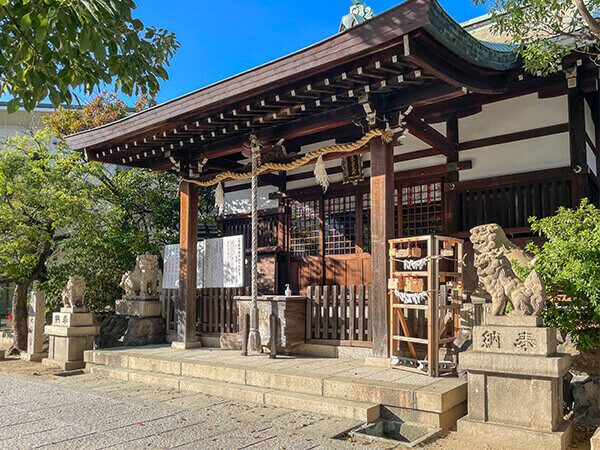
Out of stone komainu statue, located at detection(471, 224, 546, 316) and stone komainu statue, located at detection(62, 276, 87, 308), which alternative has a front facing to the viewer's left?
stone komainu statue, located at detection(471, 224, 546, 316)

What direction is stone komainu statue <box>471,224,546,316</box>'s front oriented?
to the viewer's left

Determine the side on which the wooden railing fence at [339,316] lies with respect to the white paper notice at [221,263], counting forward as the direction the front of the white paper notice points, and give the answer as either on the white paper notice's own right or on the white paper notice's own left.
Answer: on the white paper notice's own left

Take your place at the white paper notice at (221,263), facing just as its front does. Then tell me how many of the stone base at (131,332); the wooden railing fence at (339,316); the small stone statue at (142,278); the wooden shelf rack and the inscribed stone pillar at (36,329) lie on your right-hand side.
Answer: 3

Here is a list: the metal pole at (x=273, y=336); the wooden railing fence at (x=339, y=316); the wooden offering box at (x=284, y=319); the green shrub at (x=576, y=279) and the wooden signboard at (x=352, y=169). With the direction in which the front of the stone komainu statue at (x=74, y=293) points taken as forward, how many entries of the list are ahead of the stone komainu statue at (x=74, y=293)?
5

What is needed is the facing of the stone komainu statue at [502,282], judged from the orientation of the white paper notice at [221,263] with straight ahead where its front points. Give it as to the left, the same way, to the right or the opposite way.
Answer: to the right

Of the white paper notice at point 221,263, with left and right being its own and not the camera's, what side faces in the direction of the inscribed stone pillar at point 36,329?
right

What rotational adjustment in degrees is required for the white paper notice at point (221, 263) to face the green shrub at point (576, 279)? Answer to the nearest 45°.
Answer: approximately 90° to its left

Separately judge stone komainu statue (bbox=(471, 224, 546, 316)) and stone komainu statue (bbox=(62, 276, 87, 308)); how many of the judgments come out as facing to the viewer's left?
1
